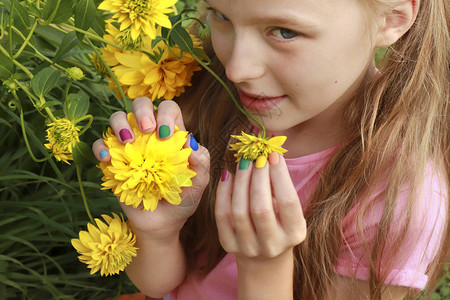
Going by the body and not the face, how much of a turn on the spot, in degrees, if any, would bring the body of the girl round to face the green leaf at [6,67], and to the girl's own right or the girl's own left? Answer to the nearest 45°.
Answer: approximately 45° to the girl's own right

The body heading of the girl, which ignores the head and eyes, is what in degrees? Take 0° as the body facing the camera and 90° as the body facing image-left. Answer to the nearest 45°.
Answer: approximately 45°
